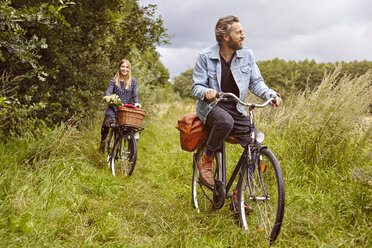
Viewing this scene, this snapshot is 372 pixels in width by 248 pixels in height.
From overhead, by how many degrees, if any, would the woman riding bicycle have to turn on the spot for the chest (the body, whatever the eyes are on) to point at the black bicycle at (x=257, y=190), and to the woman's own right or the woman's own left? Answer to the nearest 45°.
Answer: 0° — they already face it

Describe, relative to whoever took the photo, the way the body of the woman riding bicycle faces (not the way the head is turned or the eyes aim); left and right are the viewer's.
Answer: facing the viewer

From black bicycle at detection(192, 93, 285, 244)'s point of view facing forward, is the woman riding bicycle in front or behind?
behind

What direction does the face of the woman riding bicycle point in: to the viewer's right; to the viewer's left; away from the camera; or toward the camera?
toward the camera

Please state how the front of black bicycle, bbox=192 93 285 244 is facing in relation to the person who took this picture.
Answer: facing the viewer and to the right of the viewer

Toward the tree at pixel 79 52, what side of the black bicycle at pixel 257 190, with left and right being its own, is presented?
back

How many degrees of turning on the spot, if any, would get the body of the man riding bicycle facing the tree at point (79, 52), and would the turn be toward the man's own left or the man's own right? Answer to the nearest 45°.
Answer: approximately 180°

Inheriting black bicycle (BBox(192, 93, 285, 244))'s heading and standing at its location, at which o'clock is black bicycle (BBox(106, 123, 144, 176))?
black bicycle (BBox(106, 123, 144, 176)) is roughly at 6 o'clock from black bicycle (BBox(192, 93, 285, 244)).

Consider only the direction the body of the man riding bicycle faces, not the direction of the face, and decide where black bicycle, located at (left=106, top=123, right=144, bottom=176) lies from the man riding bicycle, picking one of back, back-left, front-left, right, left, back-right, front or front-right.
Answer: back

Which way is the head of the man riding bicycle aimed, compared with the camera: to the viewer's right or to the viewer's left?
to the viewer's right

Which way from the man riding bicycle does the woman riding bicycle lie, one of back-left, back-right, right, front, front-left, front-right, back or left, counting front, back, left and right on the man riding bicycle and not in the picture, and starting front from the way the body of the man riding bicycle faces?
back
